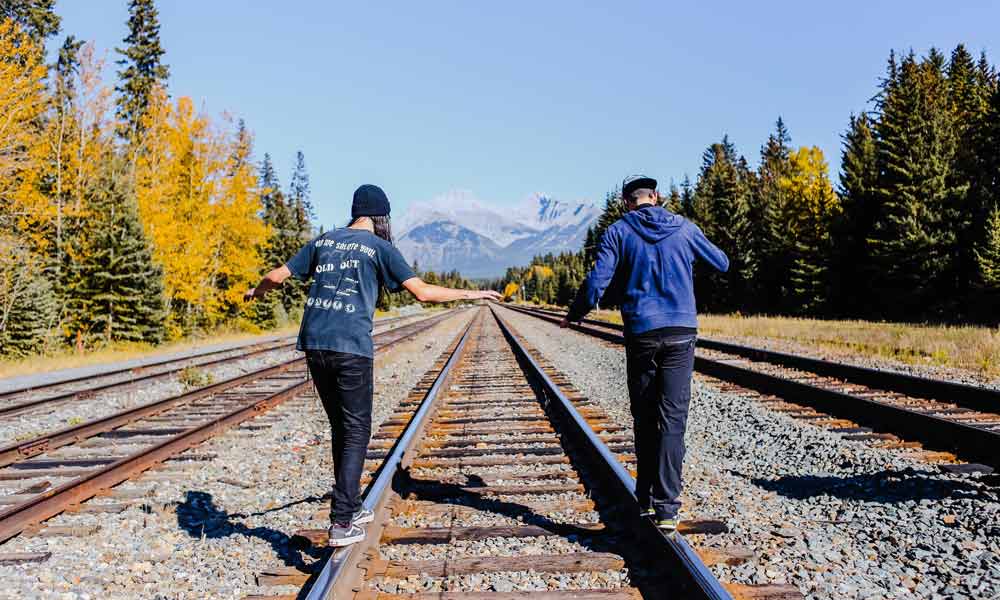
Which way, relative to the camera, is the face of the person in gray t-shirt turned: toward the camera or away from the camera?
away from the camera

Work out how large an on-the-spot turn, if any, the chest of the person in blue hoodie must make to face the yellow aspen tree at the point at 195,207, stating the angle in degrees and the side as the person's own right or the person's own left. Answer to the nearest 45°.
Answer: approximately 45° to the person's own left

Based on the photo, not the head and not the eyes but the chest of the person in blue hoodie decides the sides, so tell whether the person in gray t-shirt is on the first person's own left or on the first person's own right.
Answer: on the first person's own left

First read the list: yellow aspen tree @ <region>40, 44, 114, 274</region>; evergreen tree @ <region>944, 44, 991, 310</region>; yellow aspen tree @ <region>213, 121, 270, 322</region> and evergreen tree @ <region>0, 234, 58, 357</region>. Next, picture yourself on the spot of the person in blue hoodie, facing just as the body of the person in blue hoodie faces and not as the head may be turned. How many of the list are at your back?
0

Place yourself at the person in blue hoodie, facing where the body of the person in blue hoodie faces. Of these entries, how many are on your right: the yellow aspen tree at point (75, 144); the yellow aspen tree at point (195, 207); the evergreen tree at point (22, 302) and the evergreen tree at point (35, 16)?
0

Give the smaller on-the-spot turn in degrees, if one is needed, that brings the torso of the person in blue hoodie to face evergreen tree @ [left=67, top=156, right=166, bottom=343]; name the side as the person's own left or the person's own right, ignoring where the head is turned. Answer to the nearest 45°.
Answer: approximately 45° to the person's own left

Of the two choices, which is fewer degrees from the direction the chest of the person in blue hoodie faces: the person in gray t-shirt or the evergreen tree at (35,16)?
the evergreen tree

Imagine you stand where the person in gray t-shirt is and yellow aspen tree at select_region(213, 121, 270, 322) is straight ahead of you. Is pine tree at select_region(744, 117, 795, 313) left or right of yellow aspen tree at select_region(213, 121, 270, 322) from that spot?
right

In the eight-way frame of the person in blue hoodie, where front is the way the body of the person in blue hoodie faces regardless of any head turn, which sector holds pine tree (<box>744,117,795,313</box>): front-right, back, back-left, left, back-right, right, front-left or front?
front

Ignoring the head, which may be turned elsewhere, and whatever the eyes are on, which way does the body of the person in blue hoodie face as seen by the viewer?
away from the camera
